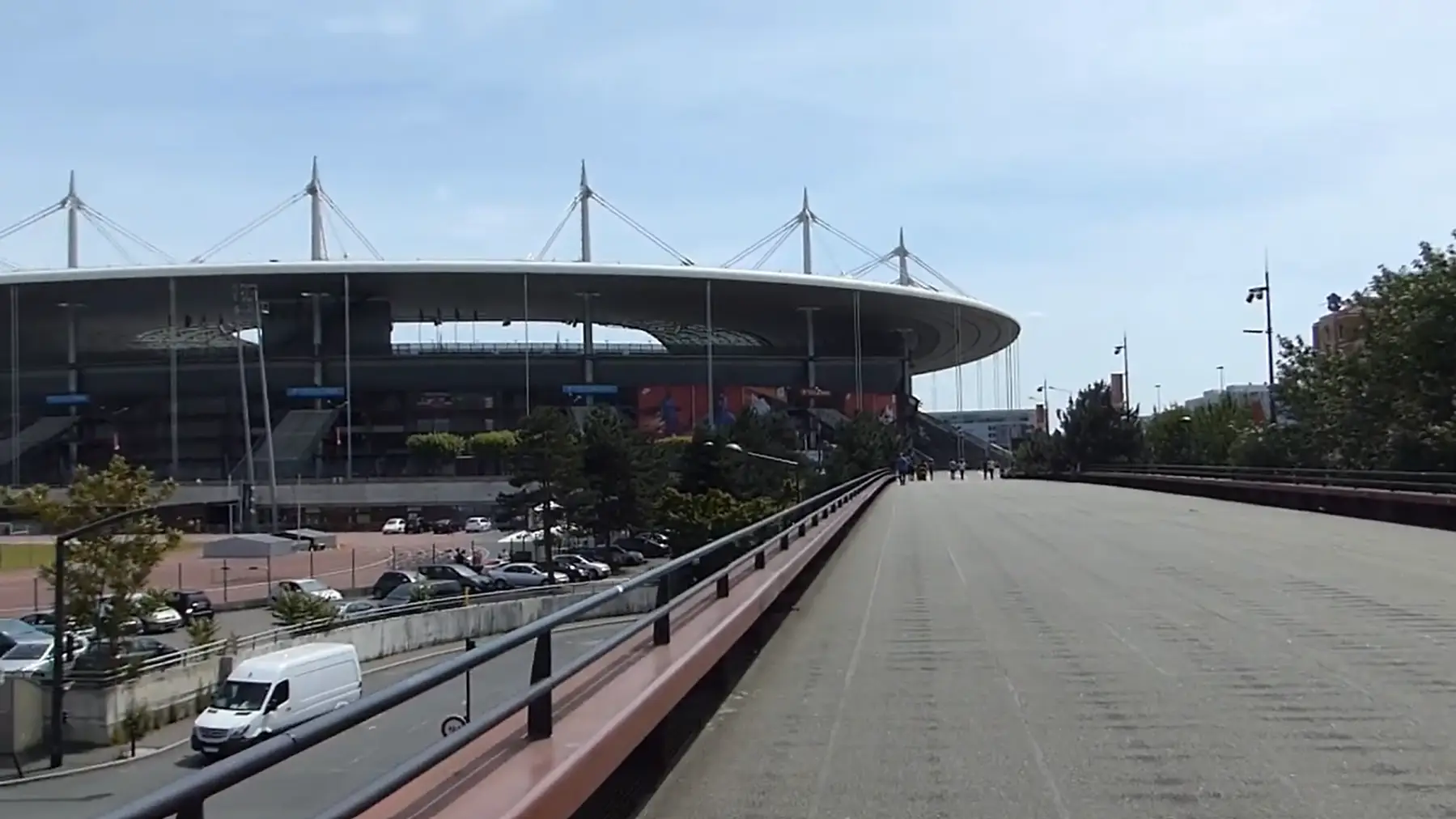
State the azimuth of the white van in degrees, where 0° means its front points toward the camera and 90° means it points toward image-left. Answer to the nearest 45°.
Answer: approximately 45°

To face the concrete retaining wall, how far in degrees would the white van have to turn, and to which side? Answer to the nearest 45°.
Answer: approximately 135° to its right

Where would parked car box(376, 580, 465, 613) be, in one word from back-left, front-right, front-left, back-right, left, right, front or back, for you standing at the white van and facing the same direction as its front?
back-right

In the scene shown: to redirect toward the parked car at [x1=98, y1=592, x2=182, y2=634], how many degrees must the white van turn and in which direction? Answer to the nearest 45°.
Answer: approximately 135° to its right

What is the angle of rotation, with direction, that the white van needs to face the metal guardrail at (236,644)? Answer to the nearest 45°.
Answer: approximately 135° to its right

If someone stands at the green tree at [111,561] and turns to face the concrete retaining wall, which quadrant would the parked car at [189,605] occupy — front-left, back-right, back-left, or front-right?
front-left

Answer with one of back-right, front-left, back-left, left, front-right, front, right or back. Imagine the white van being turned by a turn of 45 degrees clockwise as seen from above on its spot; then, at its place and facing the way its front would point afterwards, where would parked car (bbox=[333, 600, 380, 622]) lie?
right

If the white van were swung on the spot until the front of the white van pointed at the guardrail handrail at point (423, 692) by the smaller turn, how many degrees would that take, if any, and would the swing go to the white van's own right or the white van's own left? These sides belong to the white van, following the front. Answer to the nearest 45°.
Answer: approximately 45° to the white van's own left

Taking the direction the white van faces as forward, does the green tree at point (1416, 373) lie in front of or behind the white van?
behind

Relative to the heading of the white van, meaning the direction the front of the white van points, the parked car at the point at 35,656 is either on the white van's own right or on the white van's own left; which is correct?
on the white van's own right
